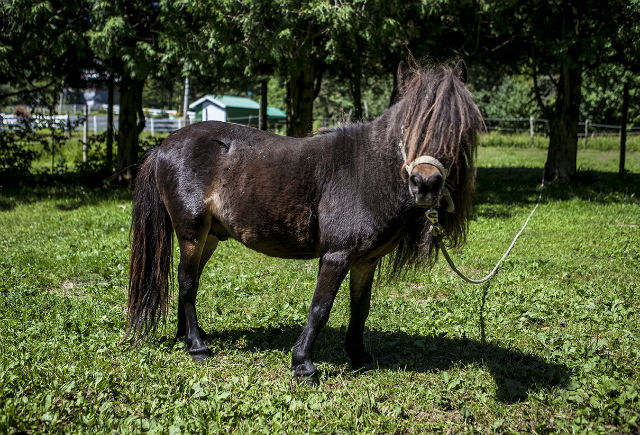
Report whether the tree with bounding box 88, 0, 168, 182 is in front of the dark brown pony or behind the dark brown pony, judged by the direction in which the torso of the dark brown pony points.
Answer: behind

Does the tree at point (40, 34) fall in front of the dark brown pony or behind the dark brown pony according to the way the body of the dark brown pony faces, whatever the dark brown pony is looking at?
behind

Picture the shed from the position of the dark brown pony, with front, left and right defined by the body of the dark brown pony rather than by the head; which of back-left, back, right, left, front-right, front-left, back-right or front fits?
back-left

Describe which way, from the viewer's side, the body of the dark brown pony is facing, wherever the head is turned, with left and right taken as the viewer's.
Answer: facing the viewer and to the right of the viewer

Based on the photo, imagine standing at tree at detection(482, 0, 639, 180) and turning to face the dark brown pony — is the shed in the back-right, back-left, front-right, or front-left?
back-right
